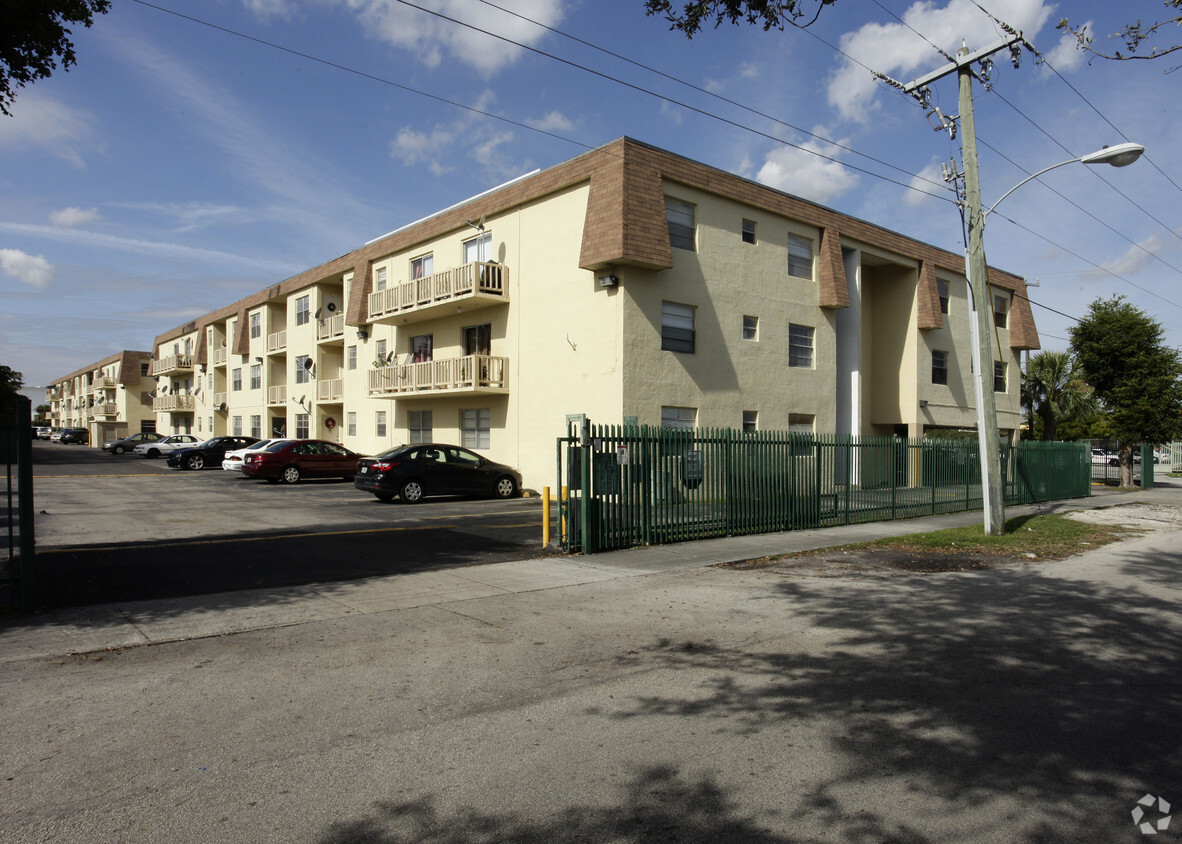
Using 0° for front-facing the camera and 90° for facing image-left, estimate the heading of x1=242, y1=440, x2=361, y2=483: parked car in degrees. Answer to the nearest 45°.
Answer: approximately 225°

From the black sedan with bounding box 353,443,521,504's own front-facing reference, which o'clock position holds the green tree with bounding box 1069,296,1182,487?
The green tree is roughly at 1 o'clock from the black sedan.

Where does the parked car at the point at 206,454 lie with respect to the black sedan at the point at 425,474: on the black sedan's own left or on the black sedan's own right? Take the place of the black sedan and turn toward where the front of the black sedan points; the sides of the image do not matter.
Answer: on the black sedan's own left

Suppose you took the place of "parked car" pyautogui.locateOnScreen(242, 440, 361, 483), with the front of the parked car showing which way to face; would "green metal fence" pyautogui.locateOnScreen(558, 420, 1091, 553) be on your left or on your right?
on your right

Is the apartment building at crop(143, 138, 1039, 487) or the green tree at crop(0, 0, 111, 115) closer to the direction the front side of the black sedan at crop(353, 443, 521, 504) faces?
the apartment building

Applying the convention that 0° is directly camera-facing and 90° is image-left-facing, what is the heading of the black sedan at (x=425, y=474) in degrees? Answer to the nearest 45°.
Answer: approximately 225°
